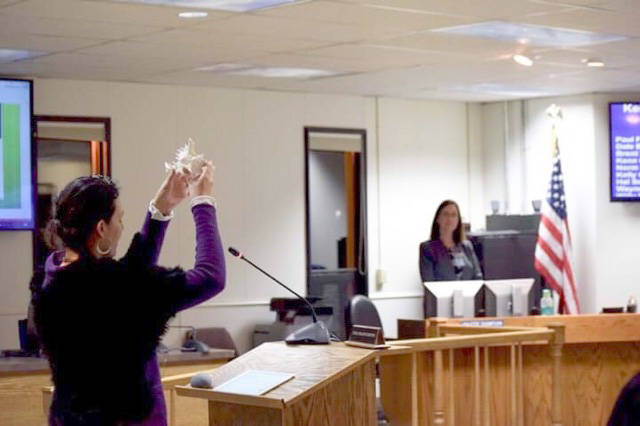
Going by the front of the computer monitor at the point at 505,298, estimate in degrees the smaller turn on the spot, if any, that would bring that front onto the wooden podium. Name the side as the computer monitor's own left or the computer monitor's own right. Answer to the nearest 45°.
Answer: approximately 180°

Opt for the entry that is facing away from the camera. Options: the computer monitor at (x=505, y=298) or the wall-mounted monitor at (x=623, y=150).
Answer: the computer monitor

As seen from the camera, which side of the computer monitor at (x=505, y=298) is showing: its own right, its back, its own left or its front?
back

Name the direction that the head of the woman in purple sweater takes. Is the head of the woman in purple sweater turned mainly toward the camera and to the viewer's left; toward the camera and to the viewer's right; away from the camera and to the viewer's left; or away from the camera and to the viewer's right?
away from the camera and to the viewer's right

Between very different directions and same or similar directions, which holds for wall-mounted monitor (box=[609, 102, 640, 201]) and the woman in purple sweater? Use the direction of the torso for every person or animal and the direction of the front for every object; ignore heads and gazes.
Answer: very different directions

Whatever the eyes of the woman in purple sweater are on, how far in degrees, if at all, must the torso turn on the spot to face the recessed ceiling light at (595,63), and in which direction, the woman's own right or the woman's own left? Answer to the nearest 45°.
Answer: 0° — they already face it

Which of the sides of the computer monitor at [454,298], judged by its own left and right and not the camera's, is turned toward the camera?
back

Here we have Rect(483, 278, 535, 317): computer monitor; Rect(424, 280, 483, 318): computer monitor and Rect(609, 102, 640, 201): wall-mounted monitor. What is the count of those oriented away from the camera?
2

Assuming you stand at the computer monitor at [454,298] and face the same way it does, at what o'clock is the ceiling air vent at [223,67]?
The ceiling air vent is roughly at 10 o'clock from the computer monitor.
